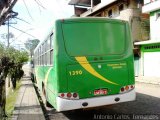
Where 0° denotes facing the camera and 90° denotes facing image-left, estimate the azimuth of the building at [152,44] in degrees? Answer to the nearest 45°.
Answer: approximately 45°

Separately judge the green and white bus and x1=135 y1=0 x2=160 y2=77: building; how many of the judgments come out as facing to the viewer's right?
0

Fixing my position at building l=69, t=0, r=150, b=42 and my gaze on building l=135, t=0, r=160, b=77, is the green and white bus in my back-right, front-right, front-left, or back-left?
front-right

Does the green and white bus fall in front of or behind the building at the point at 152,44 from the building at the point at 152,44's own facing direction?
in front

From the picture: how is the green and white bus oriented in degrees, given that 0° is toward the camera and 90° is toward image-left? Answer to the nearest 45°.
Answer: approximately 135°

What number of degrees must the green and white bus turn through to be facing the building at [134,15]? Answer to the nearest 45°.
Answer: approximately 45° to its right

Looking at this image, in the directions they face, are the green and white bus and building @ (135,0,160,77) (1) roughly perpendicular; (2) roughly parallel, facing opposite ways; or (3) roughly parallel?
roughly perpendicular

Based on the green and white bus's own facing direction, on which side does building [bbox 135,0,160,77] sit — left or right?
on its right
